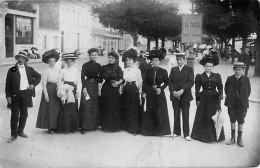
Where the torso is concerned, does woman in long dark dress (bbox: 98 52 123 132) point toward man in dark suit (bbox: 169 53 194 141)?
no

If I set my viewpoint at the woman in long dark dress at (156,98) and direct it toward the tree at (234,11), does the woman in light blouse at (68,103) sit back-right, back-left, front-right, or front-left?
back-left

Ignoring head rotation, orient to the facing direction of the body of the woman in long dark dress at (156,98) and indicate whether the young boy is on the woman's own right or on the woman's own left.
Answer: on the woman's own left

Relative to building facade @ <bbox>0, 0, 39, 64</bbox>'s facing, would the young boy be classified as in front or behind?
in front

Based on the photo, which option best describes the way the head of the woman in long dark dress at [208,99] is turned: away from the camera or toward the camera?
toward the camera

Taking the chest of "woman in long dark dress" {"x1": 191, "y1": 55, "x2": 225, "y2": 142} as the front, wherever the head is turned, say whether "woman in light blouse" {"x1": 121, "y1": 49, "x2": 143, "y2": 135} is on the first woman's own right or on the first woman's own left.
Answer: on the first woman's own right

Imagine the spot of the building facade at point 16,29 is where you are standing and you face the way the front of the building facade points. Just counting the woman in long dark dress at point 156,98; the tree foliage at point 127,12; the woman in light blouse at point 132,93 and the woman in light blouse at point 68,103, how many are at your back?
0

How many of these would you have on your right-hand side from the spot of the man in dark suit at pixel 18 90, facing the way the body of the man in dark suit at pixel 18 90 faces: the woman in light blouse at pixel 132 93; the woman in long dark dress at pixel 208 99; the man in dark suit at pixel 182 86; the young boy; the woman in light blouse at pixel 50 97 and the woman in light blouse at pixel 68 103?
0

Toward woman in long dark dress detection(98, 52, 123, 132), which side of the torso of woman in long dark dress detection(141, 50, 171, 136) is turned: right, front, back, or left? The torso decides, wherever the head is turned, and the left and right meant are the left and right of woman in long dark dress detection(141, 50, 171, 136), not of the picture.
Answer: right

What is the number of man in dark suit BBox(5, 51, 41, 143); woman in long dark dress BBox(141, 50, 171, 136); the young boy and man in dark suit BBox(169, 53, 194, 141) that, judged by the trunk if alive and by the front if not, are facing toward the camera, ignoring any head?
4

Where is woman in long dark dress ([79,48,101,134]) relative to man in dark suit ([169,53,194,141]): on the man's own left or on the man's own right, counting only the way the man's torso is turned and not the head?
on the man's own right

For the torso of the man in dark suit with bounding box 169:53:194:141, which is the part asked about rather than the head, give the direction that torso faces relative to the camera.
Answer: toward the camera

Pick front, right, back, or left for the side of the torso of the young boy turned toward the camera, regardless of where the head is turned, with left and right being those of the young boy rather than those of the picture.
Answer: front

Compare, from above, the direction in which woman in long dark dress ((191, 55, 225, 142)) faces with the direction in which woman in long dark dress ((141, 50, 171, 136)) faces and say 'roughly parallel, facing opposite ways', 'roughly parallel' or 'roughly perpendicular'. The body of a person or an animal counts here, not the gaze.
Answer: roughly parallel

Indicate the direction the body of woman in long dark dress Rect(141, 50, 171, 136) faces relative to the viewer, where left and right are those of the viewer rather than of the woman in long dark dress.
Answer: facing the viewer

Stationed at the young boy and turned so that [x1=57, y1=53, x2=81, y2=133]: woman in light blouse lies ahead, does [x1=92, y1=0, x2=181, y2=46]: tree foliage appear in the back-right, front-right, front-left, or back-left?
front-right

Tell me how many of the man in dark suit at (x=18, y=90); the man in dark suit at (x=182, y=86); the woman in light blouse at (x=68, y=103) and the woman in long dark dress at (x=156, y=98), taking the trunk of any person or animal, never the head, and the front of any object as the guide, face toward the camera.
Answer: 4
